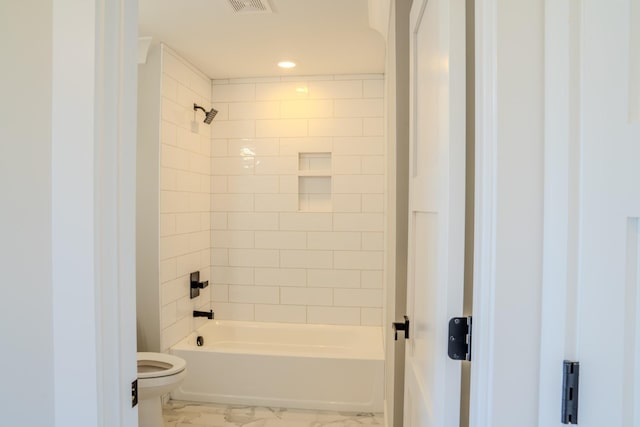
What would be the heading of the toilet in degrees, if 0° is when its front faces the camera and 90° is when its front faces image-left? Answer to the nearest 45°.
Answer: approximately 270°

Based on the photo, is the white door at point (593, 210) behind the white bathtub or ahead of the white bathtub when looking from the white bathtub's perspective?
ahead

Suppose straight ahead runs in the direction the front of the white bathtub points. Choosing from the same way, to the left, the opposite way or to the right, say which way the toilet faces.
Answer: to the left

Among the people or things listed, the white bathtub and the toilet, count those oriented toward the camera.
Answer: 1

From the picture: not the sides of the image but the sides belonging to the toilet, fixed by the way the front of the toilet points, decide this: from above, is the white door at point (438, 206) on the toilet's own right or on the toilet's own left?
on the toilet's own right

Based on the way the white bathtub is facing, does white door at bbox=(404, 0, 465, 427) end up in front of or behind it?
in front

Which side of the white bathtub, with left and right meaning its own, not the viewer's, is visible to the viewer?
front

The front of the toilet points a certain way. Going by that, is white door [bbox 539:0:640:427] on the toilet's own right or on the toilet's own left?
on the toilet's own right
